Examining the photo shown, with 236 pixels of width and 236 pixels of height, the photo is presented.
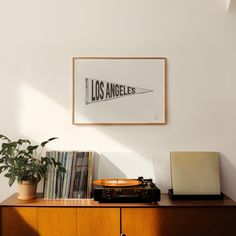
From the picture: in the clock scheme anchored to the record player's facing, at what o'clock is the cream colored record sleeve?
The cream colored record sleeve is roughly at 8 o'clock from the record player.

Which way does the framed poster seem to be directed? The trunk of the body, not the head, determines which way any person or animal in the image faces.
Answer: toward the camera

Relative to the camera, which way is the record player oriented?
toward the camera

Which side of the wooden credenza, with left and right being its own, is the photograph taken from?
front

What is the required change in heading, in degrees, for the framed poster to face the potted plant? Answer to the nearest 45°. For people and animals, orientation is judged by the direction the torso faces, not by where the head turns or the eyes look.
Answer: approximately 90° to its right

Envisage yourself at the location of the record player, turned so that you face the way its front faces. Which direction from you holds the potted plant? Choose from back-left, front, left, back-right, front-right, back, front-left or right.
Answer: right

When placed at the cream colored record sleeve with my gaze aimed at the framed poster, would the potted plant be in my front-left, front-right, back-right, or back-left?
front-left
